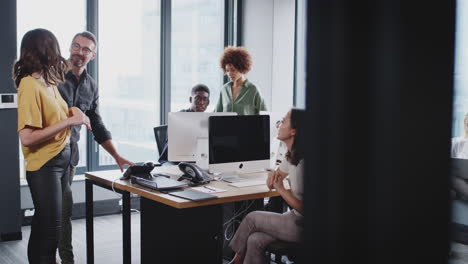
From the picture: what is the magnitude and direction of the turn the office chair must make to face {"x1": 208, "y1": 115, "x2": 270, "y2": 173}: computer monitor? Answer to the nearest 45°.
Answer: approximately 45° to its right

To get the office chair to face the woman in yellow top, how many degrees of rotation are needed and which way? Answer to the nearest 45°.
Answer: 0° — it already faces them

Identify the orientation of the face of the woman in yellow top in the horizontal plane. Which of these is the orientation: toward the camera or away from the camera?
away from the camera

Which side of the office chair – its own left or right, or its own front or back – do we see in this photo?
left

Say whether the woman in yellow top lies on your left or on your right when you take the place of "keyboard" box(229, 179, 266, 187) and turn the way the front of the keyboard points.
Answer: on your right

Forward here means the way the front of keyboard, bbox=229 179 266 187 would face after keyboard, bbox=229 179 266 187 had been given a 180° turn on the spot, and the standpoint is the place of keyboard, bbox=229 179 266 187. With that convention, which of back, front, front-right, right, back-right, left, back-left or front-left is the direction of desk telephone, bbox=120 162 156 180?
front-left

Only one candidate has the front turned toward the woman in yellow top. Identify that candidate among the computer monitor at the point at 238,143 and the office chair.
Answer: the office chair

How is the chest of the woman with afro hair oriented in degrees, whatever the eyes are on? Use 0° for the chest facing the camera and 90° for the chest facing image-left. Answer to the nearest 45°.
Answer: approximately 45°

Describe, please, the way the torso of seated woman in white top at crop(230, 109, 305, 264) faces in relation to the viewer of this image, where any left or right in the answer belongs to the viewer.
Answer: facing to the left of the viewer

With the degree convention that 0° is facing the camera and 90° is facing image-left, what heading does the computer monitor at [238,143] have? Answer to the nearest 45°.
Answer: approximately 315°
